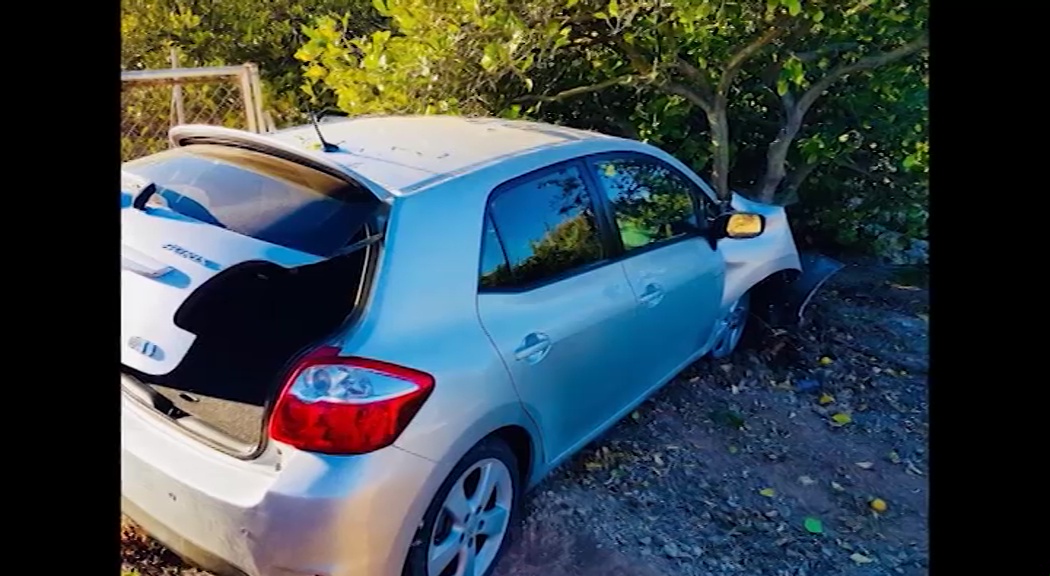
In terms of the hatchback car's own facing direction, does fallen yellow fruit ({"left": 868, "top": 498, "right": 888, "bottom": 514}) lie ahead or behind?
ahead

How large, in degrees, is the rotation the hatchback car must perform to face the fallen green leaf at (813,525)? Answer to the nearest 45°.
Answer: approximately 45° to its right

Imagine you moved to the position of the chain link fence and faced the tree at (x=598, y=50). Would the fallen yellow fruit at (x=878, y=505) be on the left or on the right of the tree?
right

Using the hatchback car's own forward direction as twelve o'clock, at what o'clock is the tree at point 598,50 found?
The tree is roughly at 11 o'clock from the hatchback car.

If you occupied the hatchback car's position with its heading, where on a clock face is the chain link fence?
The chain link fence is roughly at 9 o'clock from the hatchback car.

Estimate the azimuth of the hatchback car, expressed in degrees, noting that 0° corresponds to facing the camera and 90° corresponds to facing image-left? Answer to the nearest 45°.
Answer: approximately 225°
